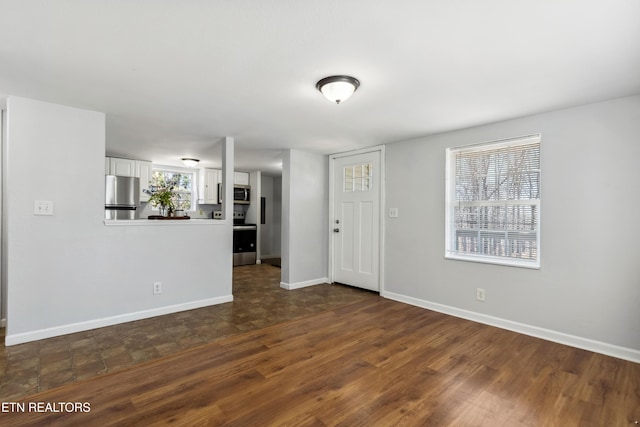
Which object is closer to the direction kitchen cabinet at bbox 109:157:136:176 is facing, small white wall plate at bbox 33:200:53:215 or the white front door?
the small white wall plate

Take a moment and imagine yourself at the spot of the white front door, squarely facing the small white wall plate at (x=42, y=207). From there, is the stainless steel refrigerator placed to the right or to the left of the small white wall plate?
right

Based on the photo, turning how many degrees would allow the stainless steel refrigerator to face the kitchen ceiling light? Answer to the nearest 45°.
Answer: approximately 90° to its left

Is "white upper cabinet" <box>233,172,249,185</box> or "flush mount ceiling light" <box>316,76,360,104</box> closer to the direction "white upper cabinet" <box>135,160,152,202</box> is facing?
the flush mount ceiling light

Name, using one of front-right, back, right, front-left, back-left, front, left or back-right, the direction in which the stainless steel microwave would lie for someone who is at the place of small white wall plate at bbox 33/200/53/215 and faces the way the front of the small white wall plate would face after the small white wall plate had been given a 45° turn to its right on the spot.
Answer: back

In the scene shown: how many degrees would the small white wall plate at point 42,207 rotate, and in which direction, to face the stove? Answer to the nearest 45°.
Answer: approximately 135° to its left

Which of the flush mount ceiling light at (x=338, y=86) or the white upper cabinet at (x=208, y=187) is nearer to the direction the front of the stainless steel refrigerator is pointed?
the flush mount ceiling light
